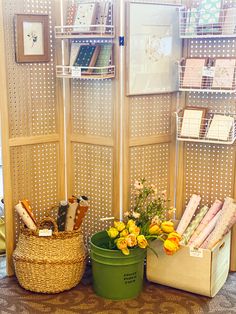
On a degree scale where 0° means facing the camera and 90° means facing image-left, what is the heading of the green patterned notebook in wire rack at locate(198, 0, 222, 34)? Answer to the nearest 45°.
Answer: approximately 0°

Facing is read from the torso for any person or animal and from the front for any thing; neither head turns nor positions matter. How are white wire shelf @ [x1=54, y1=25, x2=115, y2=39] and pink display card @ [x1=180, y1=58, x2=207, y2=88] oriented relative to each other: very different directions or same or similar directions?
same or similar directions

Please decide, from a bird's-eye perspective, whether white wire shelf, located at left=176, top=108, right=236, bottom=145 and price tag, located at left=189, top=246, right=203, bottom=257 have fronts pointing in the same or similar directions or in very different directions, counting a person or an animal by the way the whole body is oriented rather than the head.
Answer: same or similar directions

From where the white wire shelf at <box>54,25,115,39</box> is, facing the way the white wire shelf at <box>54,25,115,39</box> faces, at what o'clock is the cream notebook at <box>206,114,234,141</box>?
The cream notebook is roughly at 9 o'clock from the white wire shelf.

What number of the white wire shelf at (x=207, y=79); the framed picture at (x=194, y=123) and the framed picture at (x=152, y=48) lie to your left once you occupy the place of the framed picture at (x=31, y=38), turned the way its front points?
3

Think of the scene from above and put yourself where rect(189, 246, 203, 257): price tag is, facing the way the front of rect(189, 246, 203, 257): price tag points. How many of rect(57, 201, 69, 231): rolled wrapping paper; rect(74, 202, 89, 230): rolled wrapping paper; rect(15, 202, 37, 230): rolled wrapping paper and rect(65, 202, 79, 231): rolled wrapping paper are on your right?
4

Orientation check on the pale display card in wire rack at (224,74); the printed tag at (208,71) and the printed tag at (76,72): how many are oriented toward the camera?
3

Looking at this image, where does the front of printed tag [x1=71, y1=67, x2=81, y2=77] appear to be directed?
toward the camera

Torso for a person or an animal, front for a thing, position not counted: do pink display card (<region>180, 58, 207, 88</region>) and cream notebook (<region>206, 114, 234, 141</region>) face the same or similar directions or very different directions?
same or similar directions

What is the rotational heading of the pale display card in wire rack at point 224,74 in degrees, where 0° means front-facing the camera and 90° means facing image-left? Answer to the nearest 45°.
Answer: approximately 0°
